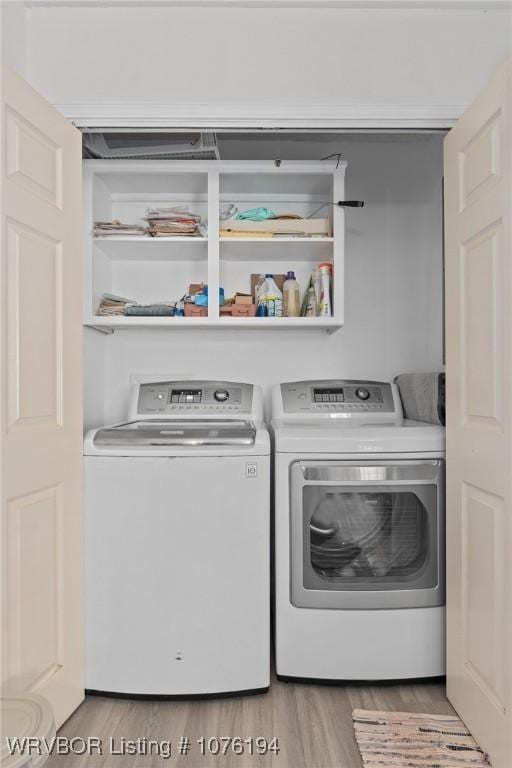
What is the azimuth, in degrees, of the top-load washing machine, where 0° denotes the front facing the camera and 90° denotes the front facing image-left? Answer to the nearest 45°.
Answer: approximately 0°

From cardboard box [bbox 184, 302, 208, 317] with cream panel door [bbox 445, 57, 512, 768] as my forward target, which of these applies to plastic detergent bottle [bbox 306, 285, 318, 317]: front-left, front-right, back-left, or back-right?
front-left

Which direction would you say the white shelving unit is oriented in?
toward the camera

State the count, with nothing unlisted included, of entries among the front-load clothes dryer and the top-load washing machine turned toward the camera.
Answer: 2

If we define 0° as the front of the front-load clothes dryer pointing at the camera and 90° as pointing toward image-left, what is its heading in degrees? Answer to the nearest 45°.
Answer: approximately 0°

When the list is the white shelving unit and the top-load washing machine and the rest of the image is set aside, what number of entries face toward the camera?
2
